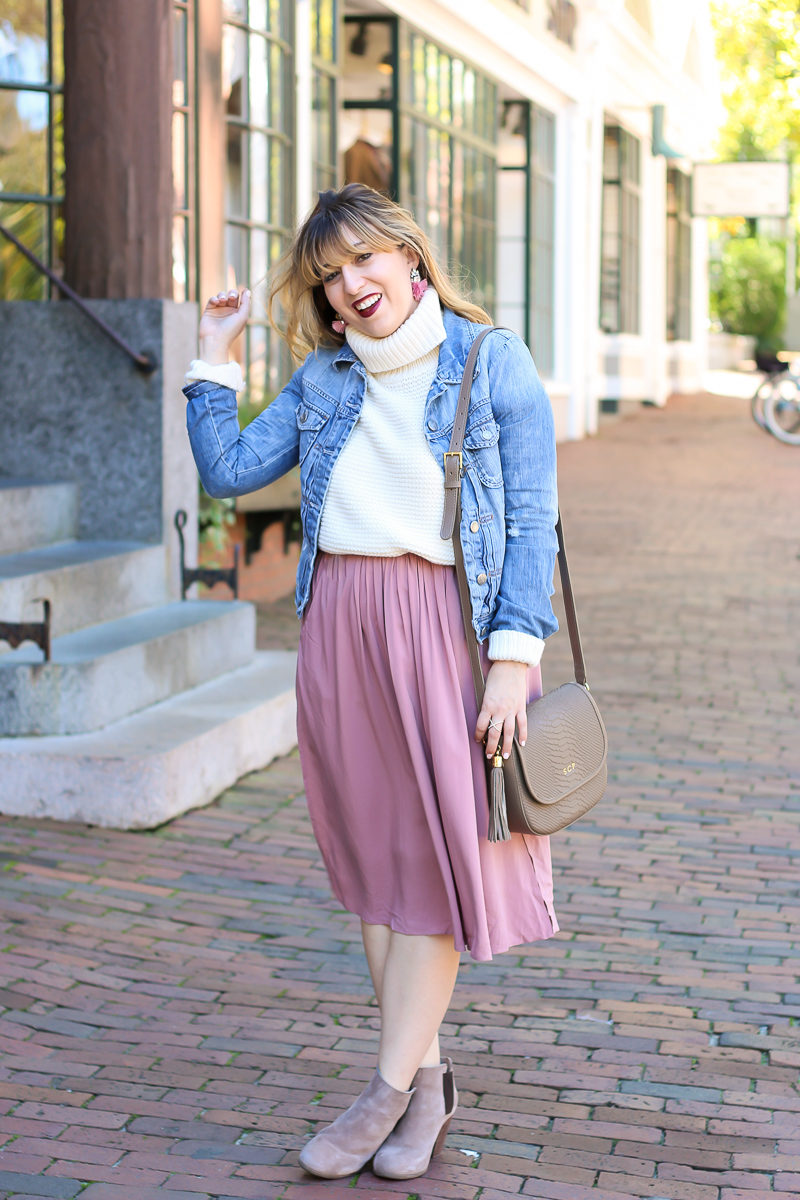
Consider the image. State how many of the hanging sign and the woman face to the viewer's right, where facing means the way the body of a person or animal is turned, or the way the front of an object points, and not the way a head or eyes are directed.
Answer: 0

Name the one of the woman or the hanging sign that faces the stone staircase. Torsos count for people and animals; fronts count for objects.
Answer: the hanging sign

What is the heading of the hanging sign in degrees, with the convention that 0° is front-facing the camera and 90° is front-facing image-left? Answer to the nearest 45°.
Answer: approximately 0°

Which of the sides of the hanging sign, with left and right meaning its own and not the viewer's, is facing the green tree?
back

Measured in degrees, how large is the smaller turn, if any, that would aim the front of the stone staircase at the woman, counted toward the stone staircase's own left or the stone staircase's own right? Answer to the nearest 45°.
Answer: approximately 45° to the stone staircase's own right

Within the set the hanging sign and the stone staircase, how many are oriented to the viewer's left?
0

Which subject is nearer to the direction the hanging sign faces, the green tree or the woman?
the woman

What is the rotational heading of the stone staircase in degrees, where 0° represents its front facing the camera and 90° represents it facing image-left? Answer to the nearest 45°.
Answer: approximately 315°

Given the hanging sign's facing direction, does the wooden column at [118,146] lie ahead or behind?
ahead

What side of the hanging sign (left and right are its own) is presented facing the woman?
front
